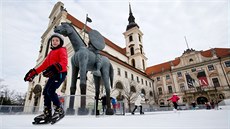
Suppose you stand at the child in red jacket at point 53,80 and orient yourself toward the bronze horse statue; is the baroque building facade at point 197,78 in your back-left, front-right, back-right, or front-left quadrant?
front-right

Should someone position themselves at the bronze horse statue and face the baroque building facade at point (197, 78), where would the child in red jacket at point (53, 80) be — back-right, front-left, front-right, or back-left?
back-right

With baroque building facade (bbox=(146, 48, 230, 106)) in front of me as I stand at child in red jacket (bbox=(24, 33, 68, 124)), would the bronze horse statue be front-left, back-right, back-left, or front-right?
front-left

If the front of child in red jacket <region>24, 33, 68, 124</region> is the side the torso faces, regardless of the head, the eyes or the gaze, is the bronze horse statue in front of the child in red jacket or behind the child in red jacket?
behind

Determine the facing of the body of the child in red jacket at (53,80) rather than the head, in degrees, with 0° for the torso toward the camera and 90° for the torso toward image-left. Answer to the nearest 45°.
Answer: approximately 45°

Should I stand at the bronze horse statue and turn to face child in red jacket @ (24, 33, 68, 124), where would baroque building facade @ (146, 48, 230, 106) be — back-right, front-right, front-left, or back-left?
back-left

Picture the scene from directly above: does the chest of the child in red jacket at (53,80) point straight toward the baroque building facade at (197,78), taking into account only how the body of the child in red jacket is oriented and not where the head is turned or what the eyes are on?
no
